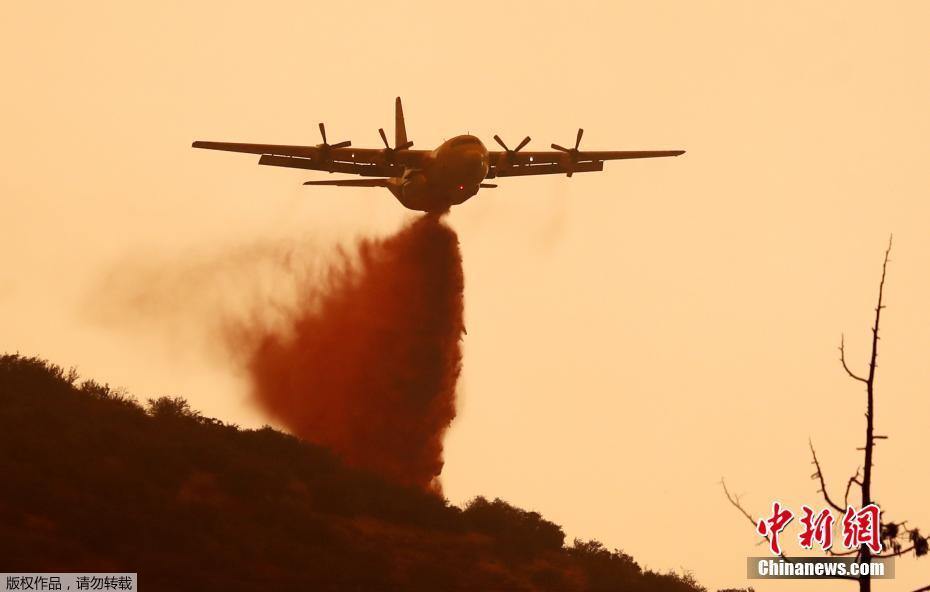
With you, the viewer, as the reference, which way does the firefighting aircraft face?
facing the viewer
